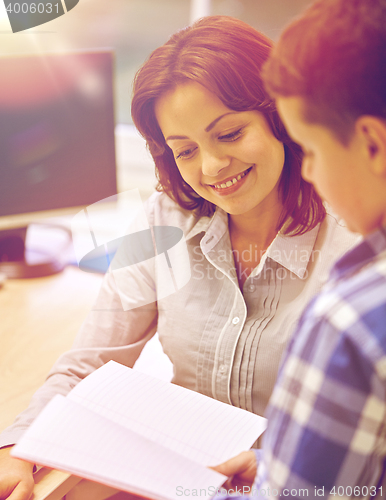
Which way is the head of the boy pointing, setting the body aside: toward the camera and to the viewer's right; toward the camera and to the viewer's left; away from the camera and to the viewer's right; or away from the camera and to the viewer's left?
away from the camera and to the viewer's left

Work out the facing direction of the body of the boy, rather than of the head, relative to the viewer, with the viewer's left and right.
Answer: facing away from the viewer and to the left of the viewer

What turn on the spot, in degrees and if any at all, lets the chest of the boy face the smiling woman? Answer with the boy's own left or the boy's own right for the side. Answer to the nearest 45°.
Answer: approximately 45° to the boy's own right

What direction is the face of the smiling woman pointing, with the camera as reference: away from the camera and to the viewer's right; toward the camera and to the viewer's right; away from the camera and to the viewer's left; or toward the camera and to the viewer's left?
toward the camera and to the viewer's right

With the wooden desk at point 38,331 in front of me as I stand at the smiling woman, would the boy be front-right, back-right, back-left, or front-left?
back-left

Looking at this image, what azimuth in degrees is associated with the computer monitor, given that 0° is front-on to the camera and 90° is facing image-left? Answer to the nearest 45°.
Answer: approximately 315°

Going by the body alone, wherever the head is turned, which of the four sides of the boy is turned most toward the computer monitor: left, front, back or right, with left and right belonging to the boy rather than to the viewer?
front

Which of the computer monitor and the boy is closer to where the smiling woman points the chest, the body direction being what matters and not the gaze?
the boy

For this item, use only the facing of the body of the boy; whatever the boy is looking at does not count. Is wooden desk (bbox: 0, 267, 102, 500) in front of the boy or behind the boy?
in front

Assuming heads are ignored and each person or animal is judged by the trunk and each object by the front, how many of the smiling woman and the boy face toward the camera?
1

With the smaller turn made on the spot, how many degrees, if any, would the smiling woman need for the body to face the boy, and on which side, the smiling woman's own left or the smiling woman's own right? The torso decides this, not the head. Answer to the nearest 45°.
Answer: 0° — they already face them

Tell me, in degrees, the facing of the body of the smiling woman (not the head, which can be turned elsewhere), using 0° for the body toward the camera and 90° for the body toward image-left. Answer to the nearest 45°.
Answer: approximately 0°
